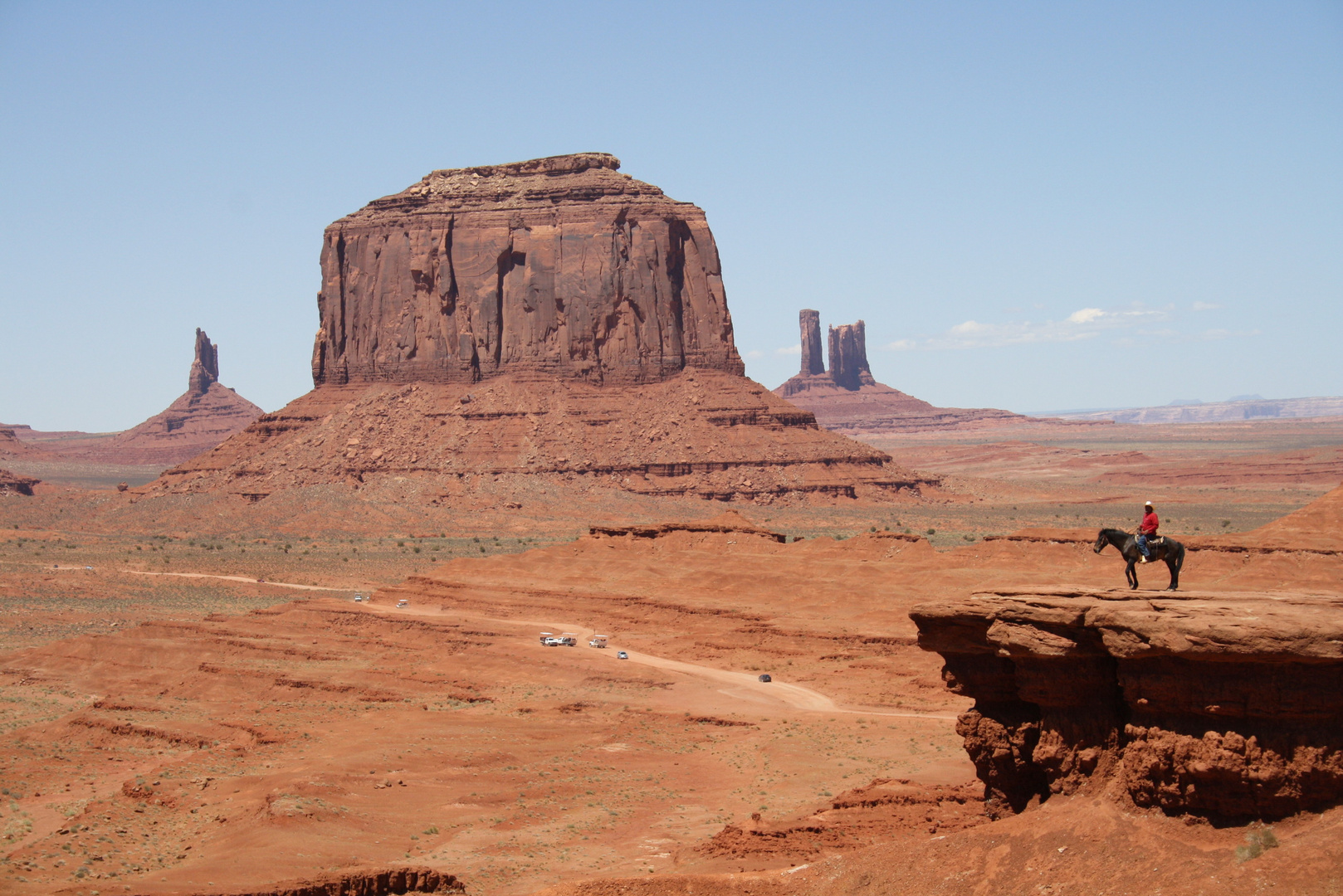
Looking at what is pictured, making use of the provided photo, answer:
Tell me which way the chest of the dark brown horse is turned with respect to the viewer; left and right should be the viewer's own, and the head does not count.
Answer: facing to the left of the viewer

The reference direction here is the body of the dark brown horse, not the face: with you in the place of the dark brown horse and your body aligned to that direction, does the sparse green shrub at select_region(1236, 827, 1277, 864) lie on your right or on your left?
on your left
